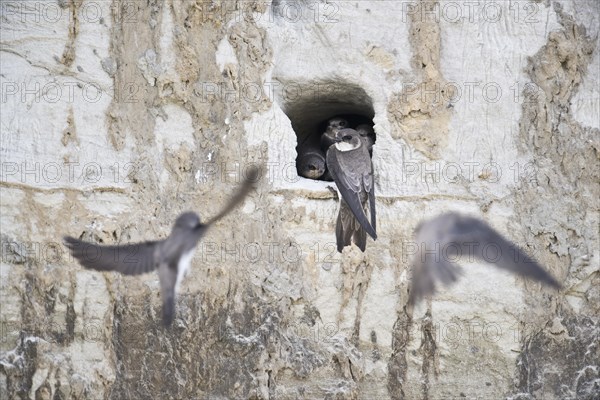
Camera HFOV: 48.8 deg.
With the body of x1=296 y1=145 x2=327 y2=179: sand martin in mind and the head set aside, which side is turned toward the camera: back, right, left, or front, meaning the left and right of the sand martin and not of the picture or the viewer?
front

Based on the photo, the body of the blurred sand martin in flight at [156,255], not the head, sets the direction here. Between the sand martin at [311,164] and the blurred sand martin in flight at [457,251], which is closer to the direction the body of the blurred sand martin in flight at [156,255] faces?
the sand martin

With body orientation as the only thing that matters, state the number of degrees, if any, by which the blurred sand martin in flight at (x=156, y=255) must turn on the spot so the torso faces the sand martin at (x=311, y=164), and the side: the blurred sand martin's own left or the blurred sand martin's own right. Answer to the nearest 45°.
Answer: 0° — it already faces it

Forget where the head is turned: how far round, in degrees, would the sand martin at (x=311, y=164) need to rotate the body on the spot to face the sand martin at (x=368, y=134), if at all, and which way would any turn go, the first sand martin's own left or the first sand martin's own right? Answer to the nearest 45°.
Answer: approximately 135° to the first sand martin's own left

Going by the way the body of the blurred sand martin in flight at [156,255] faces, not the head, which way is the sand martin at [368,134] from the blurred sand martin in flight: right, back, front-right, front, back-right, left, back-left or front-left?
front

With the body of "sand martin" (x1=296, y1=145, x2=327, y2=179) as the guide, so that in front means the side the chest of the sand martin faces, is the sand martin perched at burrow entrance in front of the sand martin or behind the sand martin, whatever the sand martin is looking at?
in front
